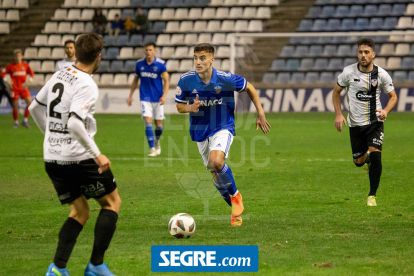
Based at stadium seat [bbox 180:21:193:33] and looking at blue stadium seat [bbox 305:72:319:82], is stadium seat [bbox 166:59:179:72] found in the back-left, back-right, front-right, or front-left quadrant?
front-right

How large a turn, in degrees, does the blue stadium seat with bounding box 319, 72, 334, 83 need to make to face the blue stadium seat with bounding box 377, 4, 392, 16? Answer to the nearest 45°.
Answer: approximately 135° to its left

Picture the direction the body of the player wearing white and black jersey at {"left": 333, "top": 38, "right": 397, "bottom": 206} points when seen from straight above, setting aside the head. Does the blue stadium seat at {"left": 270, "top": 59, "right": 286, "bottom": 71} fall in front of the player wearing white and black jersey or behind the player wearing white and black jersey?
behind

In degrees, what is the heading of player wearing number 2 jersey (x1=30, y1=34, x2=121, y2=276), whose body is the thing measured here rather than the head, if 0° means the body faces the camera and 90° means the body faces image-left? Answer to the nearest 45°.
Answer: approximately 225°

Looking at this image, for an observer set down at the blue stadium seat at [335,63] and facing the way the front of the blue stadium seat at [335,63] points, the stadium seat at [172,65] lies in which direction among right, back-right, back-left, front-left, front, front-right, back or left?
right

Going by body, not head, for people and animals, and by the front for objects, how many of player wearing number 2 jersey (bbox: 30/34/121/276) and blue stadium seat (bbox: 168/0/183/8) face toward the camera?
1

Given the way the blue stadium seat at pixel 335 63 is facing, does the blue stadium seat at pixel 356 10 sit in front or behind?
behind

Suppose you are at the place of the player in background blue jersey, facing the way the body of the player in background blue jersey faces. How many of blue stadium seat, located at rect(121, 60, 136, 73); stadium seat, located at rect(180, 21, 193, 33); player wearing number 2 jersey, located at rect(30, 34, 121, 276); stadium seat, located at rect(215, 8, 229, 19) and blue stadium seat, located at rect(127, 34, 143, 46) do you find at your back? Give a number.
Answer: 4

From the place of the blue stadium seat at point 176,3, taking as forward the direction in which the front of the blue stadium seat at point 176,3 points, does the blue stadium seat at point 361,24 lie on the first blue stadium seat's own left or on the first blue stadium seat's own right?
on the first blue stadium seat's own left

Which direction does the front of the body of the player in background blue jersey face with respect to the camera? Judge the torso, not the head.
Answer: toward the camera

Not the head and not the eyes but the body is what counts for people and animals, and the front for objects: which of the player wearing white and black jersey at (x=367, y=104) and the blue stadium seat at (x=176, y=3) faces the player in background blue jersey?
the blue stadium seat

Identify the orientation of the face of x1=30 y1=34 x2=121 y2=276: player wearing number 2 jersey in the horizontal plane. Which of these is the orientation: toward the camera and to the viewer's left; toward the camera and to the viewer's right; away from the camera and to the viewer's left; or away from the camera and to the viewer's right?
away from the camera and to the viewer's right

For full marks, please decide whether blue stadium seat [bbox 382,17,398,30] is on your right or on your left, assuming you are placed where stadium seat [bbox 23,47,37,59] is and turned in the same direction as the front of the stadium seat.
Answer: on your left

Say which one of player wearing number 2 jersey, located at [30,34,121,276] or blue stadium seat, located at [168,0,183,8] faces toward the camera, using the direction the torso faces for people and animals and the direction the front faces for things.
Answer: the blue stadium seat

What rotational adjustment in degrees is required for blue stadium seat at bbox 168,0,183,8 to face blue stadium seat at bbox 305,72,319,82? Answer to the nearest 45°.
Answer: approximately 45° to its left

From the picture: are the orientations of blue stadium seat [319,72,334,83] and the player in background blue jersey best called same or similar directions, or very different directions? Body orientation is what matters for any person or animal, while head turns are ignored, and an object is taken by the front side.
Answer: same or similar directions

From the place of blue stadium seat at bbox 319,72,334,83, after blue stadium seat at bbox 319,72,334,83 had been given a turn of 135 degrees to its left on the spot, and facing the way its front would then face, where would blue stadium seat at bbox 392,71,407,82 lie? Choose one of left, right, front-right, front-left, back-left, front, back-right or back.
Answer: front-right

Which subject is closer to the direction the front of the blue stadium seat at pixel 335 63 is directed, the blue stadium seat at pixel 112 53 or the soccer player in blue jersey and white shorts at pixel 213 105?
the soccer player in blue jersey and white shorts

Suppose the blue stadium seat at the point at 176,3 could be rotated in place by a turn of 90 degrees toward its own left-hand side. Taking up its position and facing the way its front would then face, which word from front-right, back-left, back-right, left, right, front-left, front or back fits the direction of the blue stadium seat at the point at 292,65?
front-right

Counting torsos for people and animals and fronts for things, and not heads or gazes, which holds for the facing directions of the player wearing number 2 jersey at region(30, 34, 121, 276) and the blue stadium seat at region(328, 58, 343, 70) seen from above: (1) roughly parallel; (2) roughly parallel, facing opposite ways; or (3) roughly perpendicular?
roughly parallel, facing opposite ways

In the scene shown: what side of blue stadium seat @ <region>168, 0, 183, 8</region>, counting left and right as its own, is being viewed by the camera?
front
